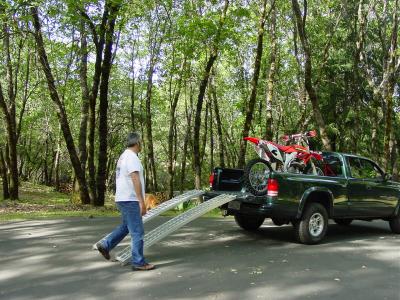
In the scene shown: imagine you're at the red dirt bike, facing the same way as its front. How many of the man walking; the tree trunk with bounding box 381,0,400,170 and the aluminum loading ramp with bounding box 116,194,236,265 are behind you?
2

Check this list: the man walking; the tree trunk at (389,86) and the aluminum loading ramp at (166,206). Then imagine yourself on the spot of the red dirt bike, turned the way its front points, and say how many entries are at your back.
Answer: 2

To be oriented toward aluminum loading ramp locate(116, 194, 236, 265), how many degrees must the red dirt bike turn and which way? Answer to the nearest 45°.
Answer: approximately 180°

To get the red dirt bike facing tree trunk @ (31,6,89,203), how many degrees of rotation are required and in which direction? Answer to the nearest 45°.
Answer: approximately 90° to its left

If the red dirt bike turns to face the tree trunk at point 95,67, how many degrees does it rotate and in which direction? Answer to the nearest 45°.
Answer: approximately 90° to its left

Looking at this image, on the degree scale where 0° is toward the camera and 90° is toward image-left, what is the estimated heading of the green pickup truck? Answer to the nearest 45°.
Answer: approximately 225°

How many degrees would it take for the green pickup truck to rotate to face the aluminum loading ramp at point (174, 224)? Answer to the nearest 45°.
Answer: approximately 180°

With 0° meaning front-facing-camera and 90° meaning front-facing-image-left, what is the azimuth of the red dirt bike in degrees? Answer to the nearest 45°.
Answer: approximately 225°

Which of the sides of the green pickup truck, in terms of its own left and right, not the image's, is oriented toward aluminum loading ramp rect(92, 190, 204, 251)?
back

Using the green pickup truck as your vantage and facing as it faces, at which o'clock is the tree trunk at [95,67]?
The tree trunk is roughly at 9 o'clock from the green pickup truck.

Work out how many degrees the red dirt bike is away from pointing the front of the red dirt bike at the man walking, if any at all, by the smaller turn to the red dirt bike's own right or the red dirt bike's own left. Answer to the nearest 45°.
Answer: approximately 180°

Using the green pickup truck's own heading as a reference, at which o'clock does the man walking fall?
The man walking is roughly at 6 o'clock from the green pickup truck.
